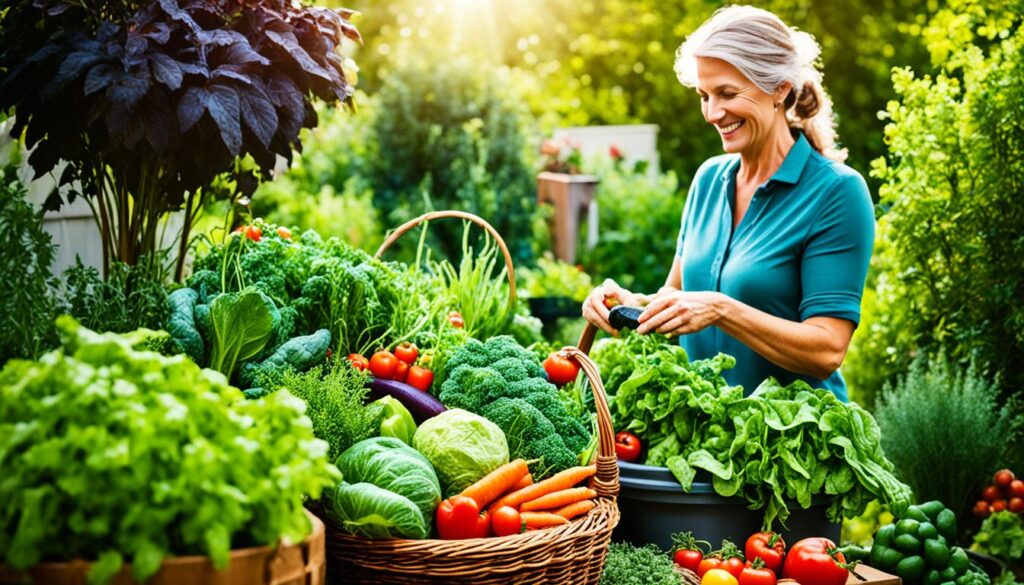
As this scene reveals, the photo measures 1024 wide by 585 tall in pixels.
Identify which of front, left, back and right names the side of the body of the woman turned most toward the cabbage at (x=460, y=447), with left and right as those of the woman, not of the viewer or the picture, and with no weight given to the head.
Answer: front

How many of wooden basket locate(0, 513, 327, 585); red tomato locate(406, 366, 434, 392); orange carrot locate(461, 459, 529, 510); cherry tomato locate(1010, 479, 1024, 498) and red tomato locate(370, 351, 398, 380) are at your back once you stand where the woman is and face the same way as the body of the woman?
1

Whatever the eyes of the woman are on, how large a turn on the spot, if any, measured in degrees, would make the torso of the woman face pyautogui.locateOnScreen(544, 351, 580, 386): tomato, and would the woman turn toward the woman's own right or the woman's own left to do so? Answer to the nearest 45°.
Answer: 0° — they already face it

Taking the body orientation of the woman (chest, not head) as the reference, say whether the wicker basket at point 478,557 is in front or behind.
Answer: in front

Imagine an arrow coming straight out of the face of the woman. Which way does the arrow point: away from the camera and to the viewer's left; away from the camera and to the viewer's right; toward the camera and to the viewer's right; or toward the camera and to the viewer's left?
toward the camera and to the viewer's left

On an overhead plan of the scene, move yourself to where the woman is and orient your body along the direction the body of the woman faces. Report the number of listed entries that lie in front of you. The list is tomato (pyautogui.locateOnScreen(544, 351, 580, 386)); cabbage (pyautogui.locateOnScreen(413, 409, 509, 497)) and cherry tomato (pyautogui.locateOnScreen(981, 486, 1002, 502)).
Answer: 2

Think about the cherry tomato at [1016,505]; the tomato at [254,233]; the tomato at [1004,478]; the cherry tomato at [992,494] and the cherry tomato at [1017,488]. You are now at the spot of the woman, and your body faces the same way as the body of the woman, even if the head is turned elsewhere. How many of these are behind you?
4

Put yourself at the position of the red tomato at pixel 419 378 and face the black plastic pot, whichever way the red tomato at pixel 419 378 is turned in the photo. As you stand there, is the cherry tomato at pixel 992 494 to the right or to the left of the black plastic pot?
left

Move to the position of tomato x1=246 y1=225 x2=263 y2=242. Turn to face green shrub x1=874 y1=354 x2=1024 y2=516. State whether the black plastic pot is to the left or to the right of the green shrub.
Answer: right

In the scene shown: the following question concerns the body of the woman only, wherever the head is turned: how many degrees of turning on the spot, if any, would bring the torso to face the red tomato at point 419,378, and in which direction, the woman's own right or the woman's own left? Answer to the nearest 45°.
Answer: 0° — they already face it

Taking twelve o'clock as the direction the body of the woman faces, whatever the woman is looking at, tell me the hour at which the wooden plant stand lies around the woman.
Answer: The wooden plant stand is roughly at 4 o'clock from the woman.

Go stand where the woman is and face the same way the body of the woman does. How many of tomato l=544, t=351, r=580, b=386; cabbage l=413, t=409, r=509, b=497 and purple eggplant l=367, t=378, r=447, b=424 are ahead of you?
3

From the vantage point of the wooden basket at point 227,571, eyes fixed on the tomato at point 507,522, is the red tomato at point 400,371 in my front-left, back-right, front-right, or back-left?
front-left

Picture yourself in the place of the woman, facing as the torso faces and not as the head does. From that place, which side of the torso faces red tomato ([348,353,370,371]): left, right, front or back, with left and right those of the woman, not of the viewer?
front

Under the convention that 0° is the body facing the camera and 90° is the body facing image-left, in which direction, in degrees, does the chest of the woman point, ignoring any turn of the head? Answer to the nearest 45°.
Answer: approximately 45°

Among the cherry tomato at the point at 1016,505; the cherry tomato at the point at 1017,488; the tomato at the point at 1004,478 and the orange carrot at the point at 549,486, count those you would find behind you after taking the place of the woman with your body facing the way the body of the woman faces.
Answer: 3

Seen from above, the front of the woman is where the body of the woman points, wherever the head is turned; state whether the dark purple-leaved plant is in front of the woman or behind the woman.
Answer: in front
